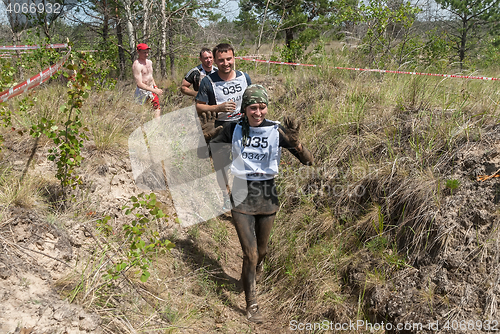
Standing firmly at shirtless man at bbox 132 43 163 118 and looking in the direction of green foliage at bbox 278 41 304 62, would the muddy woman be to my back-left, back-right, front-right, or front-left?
back-right

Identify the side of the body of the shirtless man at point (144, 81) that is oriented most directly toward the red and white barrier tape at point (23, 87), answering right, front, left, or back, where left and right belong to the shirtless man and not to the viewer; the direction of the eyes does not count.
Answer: right

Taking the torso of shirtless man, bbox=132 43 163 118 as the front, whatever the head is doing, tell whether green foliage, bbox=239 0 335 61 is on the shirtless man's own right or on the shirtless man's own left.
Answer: on the shirtless man's own left

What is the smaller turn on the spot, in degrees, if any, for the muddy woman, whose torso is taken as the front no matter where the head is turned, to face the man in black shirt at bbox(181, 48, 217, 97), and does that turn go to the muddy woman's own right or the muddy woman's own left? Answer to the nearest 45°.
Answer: approximately 180°

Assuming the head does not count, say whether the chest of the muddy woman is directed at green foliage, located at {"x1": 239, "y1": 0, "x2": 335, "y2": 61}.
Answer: no

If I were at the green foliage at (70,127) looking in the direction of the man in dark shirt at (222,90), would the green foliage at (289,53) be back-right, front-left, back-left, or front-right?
front-left

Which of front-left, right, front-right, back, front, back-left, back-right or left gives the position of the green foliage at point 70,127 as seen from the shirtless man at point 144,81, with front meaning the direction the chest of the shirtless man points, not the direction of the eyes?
front-right

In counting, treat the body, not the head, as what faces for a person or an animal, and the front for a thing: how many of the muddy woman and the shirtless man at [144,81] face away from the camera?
0

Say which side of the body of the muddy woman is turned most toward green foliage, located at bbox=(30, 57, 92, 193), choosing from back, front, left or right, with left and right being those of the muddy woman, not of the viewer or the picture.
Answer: right

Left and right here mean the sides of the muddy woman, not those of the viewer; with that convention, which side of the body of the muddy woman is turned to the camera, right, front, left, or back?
front

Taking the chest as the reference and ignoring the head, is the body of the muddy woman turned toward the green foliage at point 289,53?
no

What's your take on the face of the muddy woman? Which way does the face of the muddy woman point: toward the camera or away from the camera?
toward the camera

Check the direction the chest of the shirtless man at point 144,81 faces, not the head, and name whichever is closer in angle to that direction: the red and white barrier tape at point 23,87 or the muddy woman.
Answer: the muddy woman
